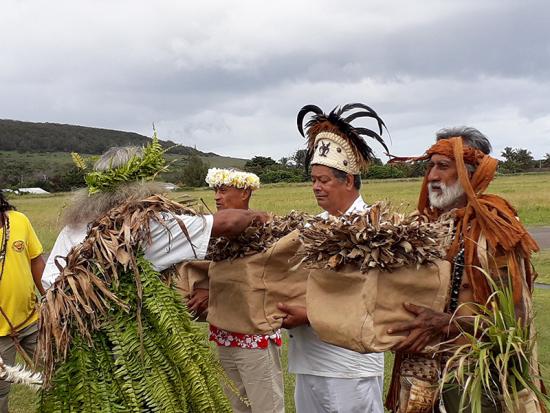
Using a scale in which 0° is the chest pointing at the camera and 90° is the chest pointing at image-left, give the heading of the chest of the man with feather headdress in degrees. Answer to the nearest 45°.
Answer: approximately 45°

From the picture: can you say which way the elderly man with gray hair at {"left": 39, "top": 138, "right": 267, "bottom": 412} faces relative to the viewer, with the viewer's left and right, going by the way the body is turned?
facing away from the viewer and to the right of the viewer
